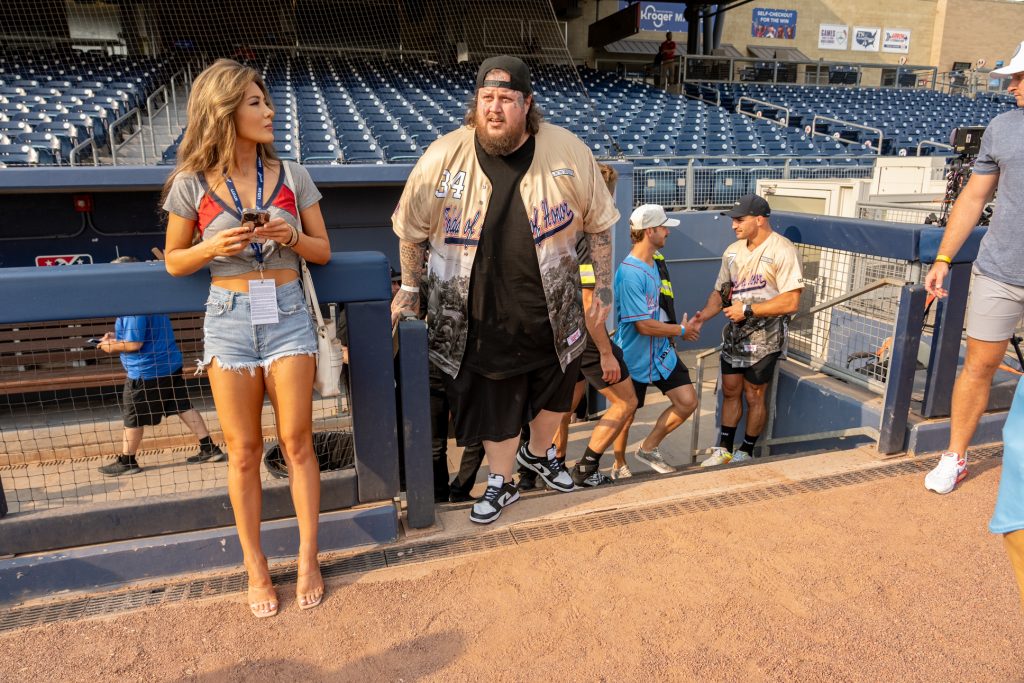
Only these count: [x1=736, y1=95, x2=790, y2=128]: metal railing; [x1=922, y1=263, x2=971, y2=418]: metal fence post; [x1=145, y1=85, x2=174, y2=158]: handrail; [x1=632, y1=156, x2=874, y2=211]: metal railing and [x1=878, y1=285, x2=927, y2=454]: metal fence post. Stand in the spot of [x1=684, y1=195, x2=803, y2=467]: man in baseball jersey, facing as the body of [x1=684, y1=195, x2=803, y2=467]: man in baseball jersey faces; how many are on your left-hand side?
2

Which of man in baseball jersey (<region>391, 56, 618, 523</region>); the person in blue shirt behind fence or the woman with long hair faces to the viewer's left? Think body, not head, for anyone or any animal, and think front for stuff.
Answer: the person in blue shirt behind fence

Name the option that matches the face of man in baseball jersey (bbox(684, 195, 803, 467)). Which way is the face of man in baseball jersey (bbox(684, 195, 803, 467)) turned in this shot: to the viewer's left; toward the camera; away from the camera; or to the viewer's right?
to the viewer's left

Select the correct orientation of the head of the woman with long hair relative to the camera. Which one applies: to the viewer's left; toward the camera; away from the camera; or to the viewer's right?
to the viewer's right

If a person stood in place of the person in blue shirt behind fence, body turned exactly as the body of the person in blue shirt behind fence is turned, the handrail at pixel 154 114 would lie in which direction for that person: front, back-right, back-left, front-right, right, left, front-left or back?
right

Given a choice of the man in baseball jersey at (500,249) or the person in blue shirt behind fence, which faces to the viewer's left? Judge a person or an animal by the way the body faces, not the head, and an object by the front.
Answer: the person in blue shirt behind fence

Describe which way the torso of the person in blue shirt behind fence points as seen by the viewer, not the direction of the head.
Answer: to the viewer's left

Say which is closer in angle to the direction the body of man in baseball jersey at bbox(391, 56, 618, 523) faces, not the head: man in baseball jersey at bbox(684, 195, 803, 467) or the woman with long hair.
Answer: the woman with long hair

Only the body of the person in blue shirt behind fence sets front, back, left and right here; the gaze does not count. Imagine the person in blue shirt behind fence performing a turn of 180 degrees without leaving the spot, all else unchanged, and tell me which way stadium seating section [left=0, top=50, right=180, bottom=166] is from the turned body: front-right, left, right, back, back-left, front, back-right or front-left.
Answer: left

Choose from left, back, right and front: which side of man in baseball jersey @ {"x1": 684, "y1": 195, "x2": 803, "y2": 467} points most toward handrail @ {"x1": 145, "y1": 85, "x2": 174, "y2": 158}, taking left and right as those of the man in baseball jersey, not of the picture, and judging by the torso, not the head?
right

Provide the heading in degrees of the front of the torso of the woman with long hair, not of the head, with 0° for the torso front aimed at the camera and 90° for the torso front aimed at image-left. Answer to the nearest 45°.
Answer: approximately 0°
